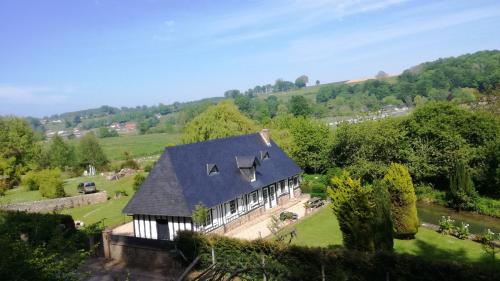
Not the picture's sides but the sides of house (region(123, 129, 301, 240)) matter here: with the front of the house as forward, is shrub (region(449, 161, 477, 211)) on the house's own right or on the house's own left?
on the house's own left

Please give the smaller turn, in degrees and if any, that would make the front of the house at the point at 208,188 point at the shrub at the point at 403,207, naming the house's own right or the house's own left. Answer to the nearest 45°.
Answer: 0° — it already faces it

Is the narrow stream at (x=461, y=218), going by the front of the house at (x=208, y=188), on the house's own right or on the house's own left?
on the house's own left

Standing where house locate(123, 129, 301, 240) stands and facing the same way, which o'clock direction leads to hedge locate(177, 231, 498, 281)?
The hedge is roughly at 1 o'clock from the house.

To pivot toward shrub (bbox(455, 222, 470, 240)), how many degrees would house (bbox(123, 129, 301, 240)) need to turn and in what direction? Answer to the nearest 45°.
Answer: approximately 45° to its left

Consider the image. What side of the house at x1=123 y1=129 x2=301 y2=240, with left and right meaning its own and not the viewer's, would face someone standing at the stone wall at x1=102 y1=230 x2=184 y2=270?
right

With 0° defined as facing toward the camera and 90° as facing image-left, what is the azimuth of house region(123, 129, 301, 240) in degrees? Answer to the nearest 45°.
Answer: approximately 315°

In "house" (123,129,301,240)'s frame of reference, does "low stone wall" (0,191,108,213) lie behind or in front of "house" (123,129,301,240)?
behind

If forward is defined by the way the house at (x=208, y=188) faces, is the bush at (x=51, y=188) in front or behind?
behind

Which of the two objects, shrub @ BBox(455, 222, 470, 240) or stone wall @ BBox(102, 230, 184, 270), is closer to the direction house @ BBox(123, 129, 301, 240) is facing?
the shrub
